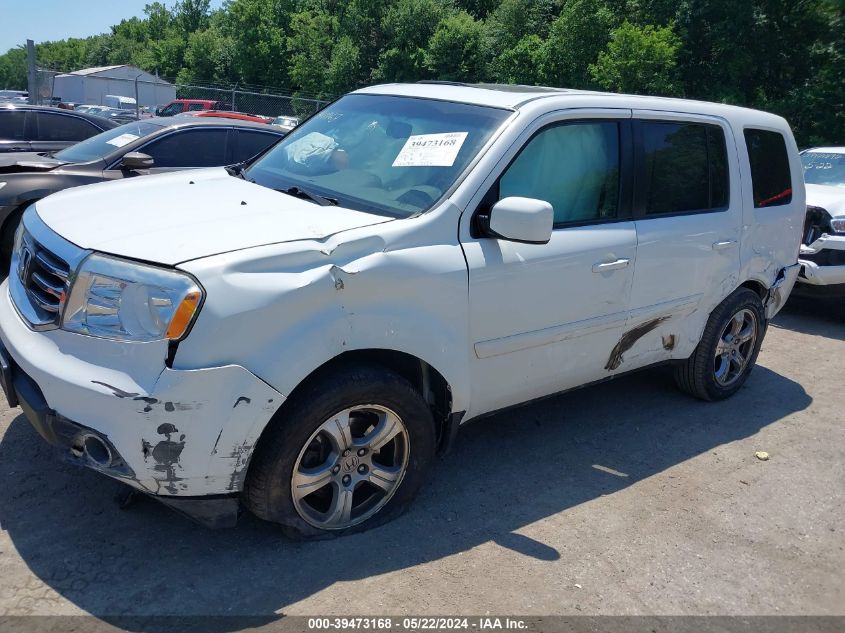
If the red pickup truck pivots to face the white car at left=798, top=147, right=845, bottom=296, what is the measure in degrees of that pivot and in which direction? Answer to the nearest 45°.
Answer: approximately 90° to its left

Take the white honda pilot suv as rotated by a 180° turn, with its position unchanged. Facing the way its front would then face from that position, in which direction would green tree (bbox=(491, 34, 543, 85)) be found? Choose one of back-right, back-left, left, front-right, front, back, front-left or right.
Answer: front-left

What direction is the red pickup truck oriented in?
to the viewer's left

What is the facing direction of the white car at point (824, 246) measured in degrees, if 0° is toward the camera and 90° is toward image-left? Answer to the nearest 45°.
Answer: approximately 45°

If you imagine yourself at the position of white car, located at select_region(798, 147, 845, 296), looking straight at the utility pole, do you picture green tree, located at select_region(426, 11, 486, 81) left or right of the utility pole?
right

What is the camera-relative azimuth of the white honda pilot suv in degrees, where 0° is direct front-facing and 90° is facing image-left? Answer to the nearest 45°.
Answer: approximately 45°

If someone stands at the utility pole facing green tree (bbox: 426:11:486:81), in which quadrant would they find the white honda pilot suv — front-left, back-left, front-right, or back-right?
back-right

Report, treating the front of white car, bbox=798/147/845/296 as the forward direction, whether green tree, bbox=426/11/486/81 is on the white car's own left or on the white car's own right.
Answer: on the white car's own right

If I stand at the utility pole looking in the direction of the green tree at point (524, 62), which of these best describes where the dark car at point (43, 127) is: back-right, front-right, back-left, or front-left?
back-right

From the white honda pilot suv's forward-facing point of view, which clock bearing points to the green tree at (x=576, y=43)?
The green tree is roughly at 5 o'clock from the white honda pilot suv.
